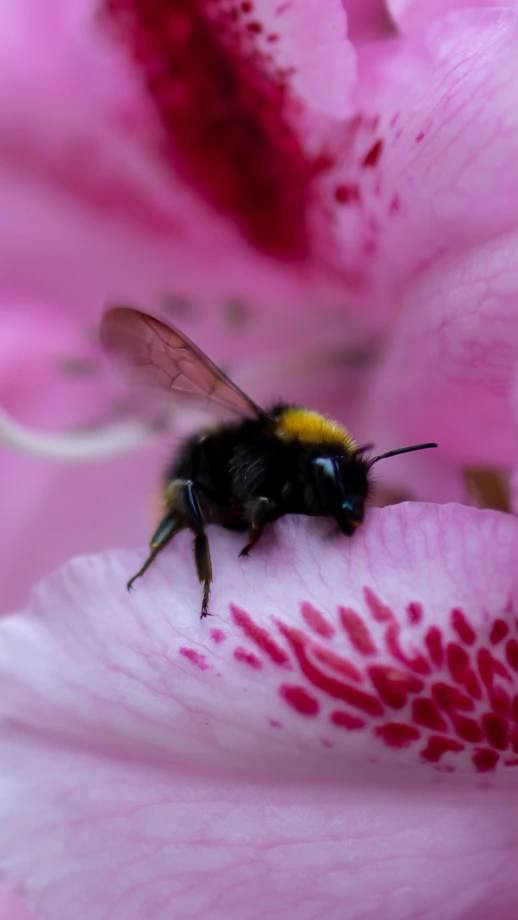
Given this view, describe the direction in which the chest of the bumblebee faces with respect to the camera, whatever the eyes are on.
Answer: to the viewer's right
